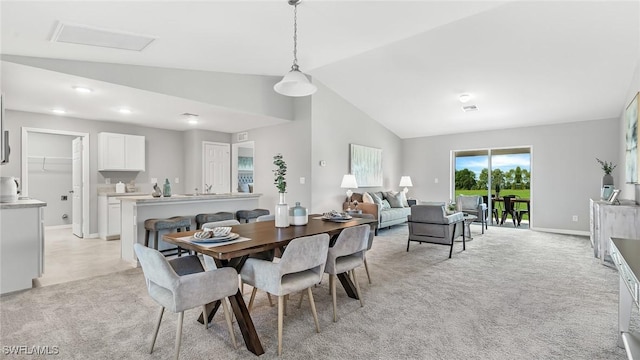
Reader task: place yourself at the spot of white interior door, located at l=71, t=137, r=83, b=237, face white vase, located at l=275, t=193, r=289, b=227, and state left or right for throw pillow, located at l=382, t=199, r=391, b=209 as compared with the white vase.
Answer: left

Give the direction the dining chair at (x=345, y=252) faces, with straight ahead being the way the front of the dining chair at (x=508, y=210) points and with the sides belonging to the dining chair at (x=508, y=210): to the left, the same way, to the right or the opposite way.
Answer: to the left

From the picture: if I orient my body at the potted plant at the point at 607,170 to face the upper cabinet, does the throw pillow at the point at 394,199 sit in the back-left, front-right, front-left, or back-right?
front-right

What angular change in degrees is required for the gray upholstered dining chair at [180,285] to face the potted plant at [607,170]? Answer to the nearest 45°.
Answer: approximately 45° to its right

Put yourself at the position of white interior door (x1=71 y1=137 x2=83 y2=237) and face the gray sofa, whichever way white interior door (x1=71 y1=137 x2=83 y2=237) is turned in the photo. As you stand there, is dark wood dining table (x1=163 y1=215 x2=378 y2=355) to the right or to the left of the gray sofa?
right

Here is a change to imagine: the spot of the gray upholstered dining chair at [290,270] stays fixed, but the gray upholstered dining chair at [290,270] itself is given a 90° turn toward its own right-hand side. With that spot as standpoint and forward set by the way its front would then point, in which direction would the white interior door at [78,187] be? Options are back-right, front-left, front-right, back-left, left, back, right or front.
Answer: left

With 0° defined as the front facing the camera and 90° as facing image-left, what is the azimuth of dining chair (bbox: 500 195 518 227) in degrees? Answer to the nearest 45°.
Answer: approximately 180°

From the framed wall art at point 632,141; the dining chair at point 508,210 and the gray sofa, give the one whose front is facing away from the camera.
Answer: the dining chair

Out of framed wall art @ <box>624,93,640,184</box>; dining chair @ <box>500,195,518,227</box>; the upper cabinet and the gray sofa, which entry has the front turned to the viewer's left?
the framed wall art
